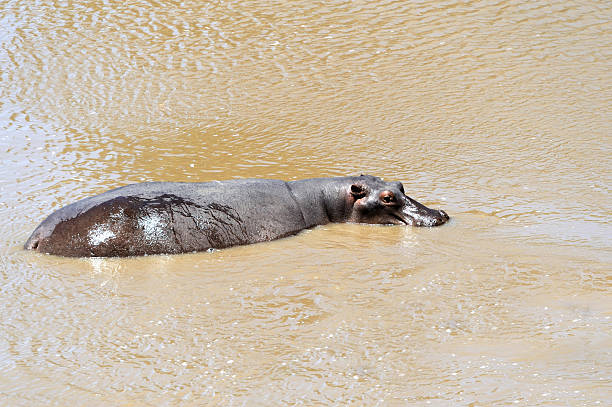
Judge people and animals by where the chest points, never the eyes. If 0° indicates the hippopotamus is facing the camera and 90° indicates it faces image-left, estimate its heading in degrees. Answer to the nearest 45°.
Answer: approximately 270°
